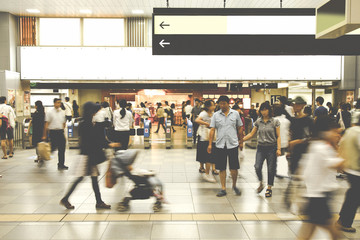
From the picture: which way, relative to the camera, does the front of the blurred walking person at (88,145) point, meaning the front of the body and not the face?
to the viewer's right

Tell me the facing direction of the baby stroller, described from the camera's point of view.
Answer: facing to the right of the viewer

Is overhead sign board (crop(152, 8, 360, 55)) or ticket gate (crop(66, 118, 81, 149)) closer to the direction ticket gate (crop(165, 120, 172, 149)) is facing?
the overhead sign board

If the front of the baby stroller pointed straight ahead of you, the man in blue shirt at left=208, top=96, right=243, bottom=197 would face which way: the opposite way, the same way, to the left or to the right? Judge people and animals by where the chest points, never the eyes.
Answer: to the right

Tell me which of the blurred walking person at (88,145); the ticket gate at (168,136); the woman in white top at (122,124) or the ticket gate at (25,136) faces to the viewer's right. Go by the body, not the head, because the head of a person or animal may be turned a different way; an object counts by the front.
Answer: the blurred walking person

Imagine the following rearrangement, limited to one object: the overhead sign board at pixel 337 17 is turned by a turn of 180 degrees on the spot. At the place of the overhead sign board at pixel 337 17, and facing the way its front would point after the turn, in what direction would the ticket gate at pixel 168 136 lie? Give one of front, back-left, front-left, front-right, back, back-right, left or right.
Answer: left

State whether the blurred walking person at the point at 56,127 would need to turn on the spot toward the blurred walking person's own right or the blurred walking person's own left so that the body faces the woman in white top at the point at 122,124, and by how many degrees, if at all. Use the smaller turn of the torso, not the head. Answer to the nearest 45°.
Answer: approximately 45° to the blurred walking person's own left

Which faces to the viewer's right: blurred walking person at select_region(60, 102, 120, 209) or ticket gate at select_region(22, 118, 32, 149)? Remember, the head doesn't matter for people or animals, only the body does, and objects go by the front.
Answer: the blurred walking person

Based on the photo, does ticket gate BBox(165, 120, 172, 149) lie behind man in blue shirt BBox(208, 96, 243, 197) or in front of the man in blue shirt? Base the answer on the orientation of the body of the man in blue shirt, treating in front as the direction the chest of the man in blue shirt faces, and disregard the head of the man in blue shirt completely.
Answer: behind
